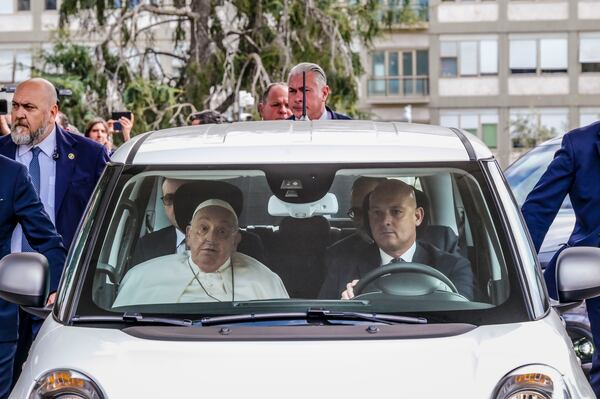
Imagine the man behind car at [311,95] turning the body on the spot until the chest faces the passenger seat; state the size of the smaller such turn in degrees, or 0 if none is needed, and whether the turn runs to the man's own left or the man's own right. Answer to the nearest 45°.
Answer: approximately 45° to the man's own left

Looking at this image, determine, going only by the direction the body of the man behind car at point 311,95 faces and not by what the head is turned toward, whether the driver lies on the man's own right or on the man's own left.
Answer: on the man's own left

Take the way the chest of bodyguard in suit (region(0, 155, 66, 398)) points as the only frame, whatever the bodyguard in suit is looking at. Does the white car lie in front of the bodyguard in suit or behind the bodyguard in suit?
in front

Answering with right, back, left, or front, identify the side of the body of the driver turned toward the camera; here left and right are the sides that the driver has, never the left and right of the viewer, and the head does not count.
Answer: front

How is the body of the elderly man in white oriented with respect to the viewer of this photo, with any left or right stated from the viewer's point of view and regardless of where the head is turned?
facing the viewer
